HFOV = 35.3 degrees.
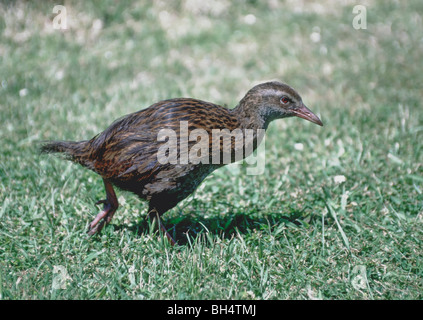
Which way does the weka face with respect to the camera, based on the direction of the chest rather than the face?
to the viewer's right
